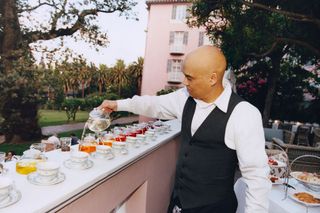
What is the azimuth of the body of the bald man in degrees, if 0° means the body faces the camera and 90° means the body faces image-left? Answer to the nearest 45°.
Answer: approximately 45°

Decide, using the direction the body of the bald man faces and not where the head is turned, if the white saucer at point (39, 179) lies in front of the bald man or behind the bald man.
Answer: in front

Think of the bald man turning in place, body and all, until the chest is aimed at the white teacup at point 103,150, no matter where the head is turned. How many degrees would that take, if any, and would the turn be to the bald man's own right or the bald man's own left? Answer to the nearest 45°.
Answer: approximately 45° to the bald man's own right

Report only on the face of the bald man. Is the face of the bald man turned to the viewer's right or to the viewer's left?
to the viewer's left

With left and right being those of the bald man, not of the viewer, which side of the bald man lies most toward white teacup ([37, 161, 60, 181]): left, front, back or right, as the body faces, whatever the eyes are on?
front

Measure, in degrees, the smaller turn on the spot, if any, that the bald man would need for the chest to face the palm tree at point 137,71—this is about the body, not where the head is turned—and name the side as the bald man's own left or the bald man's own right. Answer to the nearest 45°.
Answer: approximately 135° to the bald man's own right

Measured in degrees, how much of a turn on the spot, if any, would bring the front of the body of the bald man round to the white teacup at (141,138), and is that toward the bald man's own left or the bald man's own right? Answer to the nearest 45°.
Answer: approximately 90° to the bald man's own right

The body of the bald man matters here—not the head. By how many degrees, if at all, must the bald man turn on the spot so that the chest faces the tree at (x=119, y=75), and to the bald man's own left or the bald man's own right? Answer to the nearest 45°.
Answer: approximately 135° to the bald man's own right

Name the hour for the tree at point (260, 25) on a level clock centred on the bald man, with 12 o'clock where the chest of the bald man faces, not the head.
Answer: The tree is roughly at 5 o'clock from the bald man.

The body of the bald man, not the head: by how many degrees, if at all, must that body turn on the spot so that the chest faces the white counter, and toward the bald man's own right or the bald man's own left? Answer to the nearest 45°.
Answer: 0° — they already face it

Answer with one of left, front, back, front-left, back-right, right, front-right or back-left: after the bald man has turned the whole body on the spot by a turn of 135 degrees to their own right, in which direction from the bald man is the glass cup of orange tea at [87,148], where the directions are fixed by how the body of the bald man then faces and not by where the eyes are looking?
left

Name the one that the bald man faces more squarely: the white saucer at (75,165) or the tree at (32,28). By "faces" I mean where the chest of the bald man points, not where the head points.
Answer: the white saucer

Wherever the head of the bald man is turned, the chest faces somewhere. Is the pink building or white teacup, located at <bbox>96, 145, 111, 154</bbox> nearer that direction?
the white teacup

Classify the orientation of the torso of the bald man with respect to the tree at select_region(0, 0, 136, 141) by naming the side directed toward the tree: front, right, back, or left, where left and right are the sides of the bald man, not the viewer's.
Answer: right

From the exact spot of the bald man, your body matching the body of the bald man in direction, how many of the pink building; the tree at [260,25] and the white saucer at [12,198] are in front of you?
1

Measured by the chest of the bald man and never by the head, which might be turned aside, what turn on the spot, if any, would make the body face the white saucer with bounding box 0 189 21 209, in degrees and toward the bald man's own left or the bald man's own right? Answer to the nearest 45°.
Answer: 0° — they already face it

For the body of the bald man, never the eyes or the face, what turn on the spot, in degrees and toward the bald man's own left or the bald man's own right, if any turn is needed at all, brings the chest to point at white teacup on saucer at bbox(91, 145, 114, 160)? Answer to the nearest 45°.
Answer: approximately 45° to the bald man's own right

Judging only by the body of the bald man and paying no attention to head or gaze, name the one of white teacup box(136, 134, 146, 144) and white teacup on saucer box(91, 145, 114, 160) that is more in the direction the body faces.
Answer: the white teacup on saucer
